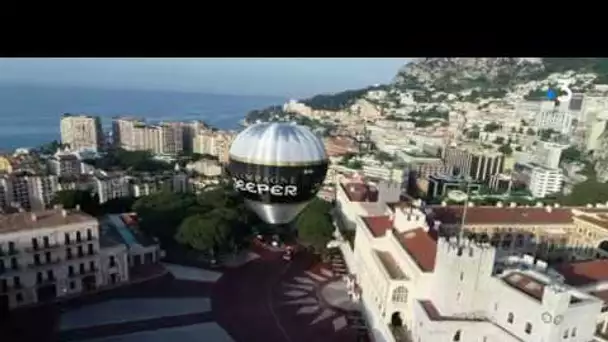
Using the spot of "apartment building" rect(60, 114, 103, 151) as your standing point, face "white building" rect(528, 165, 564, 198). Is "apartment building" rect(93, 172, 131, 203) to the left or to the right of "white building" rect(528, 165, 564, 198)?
right

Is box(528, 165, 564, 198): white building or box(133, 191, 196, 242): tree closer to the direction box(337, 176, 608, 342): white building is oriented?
the tree

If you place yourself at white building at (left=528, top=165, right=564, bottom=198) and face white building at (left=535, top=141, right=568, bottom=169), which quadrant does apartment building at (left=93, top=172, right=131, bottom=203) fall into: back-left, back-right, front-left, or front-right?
back-left

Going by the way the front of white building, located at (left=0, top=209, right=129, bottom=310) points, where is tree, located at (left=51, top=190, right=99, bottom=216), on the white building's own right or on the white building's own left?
on the white building's own left

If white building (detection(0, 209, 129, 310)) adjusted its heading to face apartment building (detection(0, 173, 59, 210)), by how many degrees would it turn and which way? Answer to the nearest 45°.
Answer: approximately 135° to its left

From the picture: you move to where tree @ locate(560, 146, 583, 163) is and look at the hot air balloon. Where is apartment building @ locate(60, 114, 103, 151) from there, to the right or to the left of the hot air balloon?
right

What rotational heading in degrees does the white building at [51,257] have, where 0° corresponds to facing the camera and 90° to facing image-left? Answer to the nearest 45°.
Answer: approximately 315°

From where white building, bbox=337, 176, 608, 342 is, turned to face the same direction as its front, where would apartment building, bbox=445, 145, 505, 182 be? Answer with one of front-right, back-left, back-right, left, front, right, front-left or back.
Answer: back-right

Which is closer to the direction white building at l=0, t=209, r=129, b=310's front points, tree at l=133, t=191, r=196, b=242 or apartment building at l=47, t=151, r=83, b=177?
the tree
